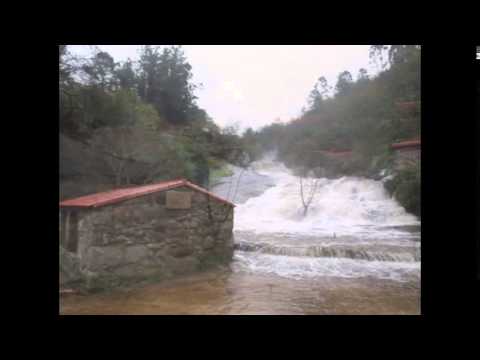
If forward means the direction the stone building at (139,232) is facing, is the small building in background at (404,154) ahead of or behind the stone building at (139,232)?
behind

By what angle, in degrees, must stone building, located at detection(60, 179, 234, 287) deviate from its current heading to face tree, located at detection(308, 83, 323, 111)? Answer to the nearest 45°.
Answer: approximately 135° to its right

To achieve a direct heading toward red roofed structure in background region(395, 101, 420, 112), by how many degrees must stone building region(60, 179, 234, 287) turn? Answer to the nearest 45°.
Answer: approximately 180°

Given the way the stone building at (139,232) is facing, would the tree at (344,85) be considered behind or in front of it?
behind

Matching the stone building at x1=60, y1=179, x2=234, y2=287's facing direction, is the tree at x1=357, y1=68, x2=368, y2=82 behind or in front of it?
behind
